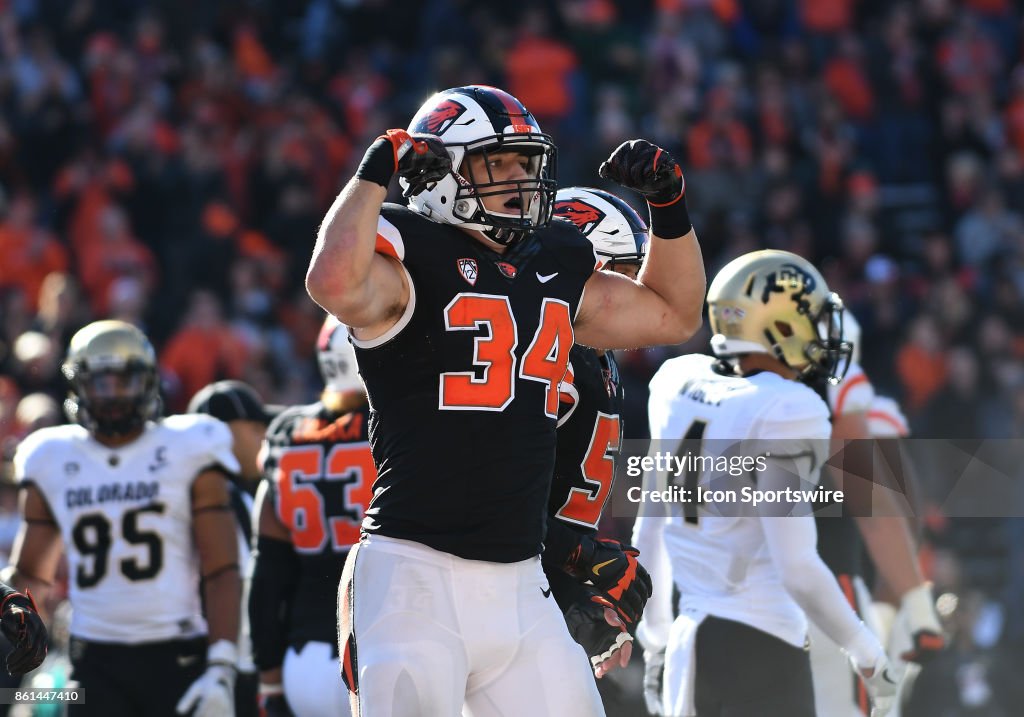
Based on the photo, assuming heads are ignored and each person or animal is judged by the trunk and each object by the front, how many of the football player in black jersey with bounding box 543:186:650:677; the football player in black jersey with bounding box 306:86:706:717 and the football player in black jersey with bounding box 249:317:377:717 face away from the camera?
1

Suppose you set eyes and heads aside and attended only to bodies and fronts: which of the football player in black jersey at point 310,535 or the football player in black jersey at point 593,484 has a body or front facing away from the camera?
the football player in black jersey at point 310,535

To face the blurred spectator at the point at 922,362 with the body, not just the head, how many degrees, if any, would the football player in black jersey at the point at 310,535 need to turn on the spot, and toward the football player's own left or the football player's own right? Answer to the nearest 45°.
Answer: approximately 45° to the football player's own right

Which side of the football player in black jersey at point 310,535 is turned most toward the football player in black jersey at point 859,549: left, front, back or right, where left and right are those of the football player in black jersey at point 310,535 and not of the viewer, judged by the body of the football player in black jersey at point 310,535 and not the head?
right

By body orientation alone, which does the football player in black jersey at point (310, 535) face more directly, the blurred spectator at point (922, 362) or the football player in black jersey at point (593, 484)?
the blurred spectator

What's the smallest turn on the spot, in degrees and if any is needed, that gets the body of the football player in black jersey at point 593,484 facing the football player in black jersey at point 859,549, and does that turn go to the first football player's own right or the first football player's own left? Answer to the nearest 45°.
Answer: approximately 90° to the first football player's own left

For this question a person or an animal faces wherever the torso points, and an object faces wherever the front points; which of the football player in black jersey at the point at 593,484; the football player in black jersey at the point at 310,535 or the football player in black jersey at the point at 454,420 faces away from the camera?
the football player in black jersey at the point at 310,535

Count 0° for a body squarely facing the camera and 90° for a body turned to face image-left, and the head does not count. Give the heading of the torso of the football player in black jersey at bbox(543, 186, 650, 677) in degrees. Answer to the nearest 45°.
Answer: approximately 315°

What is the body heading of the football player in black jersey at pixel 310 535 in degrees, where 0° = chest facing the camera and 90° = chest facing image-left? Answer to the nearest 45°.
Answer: approximately 180°
